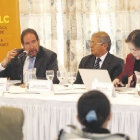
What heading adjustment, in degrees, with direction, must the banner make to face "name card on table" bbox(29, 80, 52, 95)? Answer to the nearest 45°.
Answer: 0° — it already faces it

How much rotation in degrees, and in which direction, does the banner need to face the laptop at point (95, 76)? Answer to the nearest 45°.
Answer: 0° — it already faces it

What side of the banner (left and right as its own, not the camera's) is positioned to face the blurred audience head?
front

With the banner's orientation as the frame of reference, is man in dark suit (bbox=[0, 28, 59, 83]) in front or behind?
in front

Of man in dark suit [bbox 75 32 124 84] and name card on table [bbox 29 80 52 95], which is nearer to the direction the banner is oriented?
the name card on table

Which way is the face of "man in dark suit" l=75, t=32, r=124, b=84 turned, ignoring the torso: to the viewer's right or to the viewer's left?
to the viewer's left

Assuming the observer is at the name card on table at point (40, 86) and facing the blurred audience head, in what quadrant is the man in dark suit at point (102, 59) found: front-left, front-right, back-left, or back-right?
back-left

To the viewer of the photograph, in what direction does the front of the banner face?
facing the viewer

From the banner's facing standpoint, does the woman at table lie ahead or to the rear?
ahead

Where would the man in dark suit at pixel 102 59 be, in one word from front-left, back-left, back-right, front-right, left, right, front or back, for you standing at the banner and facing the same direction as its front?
front-left

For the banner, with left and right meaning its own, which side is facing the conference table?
front

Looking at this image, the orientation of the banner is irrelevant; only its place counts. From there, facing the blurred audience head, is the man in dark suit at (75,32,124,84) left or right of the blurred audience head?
left

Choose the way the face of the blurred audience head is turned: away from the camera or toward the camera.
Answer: away from the camera

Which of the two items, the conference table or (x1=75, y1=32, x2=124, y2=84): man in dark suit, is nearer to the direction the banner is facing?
the conference table
